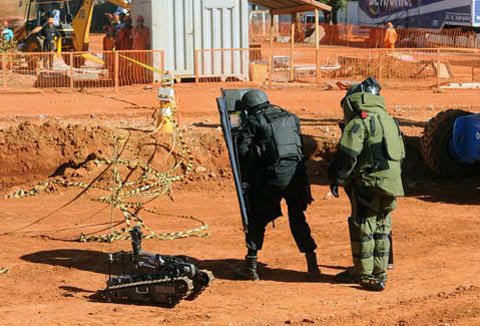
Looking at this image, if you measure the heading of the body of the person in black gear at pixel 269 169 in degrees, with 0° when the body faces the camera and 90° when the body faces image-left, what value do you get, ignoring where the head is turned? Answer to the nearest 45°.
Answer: approximately 135°

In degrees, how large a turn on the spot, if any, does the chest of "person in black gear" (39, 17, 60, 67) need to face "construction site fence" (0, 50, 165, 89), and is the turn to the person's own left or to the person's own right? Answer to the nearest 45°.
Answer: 0° — they already face it

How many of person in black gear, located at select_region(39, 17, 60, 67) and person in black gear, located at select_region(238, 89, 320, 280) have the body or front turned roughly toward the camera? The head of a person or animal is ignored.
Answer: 1

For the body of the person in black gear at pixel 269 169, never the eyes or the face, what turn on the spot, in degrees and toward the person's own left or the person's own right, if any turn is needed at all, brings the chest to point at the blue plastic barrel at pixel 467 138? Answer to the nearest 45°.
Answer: approximately 90° to the person's own right

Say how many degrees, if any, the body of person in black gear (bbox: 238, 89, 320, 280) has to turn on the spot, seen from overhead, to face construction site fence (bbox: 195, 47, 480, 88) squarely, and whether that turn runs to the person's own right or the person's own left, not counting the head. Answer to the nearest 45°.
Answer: approximately 45° to the person's own right

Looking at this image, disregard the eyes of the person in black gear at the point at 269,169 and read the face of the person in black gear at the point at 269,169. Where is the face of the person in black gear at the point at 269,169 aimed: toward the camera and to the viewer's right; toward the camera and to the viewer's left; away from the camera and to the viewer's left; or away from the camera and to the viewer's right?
away from the camera and to the viewer's left

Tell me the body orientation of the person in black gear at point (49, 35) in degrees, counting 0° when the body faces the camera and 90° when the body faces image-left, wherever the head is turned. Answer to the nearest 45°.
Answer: approximately 0°

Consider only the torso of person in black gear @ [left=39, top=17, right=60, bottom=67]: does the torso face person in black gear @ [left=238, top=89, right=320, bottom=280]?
yes

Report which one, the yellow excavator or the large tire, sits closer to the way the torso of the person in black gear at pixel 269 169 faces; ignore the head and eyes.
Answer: the yellow excavator

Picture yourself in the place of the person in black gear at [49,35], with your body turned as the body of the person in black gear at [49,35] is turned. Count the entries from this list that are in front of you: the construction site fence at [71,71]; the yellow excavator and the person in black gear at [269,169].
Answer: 2

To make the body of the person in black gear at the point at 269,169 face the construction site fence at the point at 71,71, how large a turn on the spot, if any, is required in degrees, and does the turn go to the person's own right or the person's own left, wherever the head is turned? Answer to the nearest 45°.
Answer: approximately 45° to the person's own right
